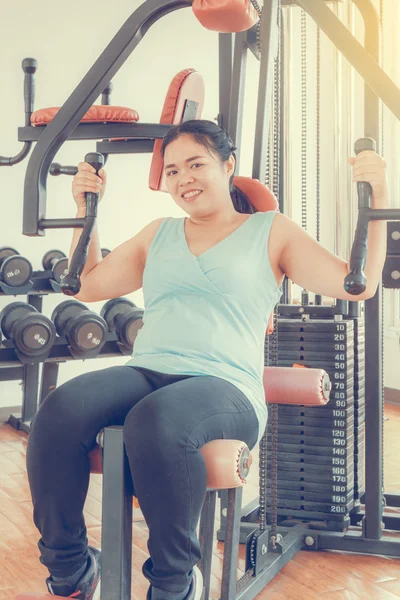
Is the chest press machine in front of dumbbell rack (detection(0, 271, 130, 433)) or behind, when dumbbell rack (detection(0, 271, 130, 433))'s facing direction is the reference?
in front

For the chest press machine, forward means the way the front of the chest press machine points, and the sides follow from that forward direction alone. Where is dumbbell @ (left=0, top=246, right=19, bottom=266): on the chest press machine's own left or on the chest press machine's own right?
on the chest press machine's own right

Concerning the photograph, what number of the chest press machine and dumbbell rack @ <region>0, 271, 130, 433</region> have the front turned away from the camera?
0

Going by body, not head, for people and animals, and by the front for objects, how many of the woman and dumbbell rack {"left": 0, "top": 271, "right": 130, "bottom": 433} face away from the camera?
0

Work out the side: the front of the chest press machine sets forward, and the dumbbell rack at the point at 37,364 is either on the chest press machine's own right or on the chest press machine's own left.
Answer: on the chest press machine's own right

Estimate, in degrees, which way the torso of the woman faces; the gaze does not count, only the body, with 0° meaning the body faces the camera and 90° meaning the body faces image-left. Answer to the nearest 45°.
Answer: approximately 45°

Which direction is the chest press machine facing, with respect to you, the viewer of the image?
facing the viewer and to the left of the viewer

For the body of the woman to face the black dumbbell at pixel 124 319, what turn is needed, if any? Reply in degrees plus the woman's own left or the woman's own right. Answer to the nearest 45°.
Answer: approximately 135° to the woman's own right
